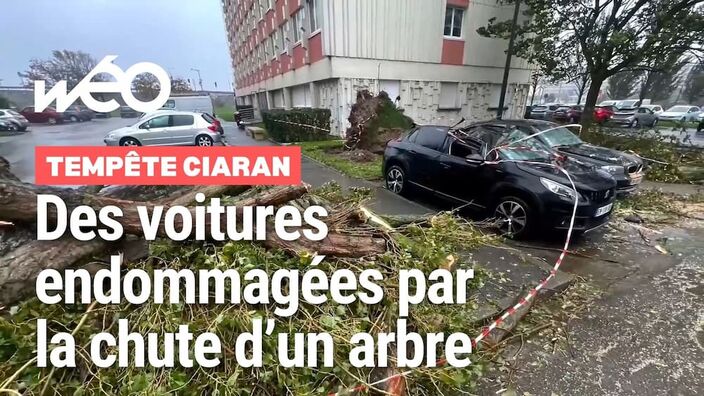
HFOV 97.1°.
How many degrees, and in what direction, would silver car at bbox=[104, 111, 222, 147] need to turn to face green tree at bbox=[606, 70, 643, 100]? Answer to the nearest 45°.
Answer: approximately 180°

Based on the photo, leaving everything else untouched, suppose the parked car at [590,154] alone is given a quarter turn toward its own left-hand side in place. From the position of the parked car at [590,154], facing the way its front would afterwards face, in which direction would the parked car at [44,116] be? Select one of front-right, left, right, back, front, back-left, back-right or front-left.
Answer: back-left

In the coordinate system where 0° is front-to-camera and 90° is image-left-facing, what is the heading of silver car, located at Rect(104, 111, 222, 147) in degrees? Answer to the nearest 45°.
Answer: approximately 90°

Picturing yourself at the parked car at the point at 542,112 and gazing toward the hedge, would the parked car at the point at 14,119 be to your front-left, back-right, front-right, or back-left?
front-right

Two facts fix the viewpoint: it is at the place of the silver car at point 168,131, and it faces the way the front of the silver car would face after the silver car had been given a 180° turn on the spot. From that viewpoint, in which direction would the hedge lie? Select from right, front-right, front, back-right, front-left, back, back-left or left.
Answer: front

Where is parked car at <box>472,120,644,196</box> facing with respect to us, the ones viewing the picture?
facing the viewer and to the right of the viewer
